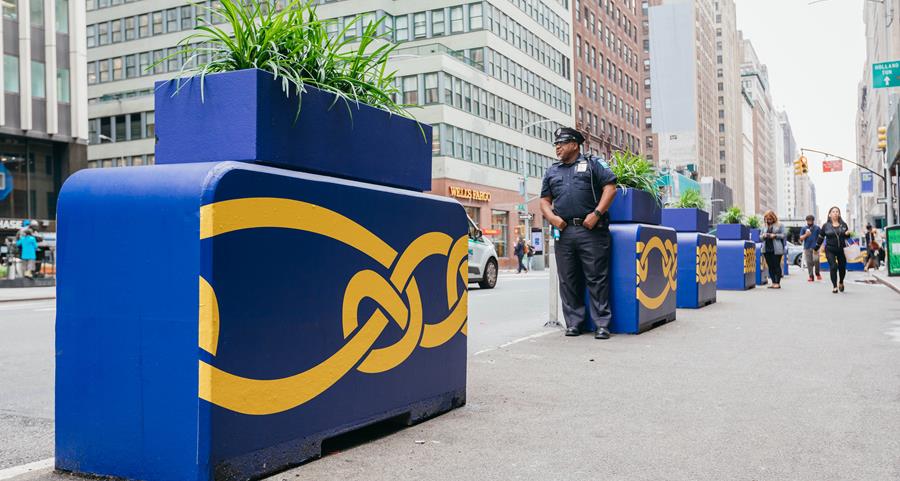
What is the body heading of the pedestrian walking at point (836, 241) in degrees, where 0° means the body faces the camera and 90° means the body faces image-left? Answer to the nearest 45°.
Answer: approximately 0°

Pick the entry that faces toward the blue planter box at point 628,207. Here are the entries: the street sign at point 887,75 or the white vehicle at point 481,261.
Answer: the street sign

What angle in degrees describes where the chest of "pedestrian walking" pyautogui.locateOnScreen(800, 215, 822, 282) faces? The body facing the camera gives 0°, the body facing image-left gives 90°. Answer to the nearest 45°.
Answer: approximately 0°

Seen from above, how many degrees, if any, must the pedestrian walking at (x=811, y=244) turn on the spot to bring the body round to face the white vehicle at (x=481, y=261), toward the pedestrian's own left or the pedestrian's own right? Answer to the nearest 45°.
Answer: approximately 45° to the pedestrian's own right
